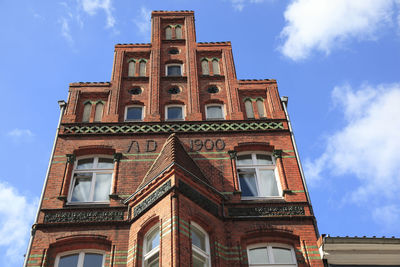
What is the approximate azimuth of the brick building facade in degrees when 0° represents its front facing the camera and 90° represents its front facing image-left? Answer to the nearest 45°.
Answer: approximately 0°
